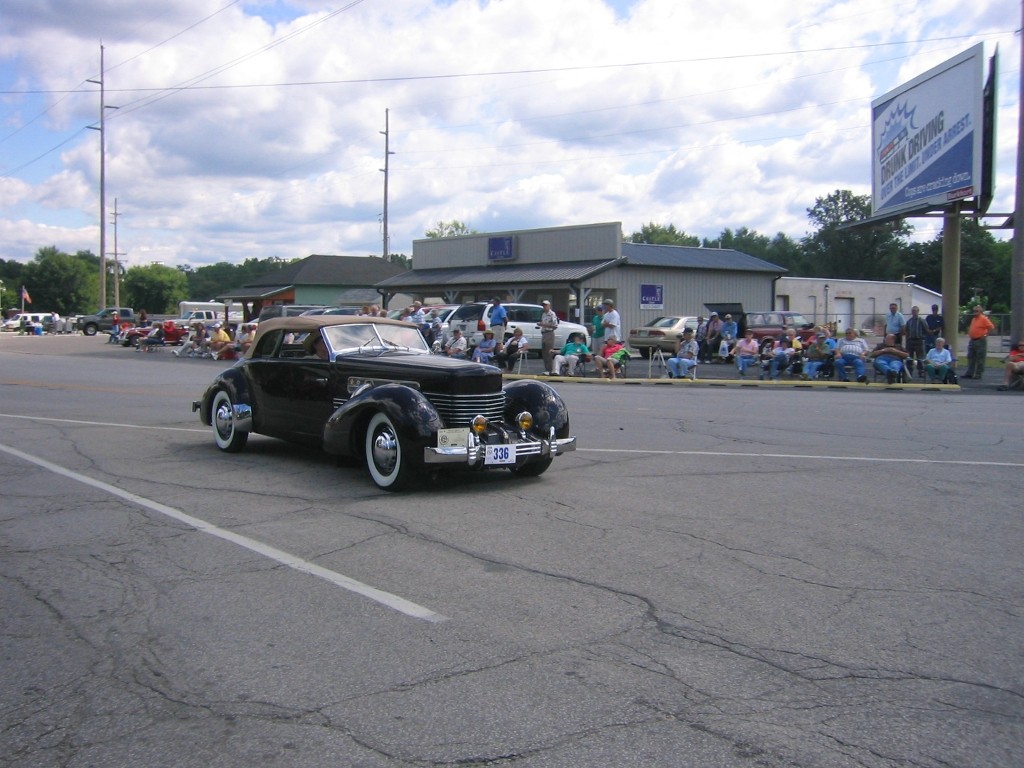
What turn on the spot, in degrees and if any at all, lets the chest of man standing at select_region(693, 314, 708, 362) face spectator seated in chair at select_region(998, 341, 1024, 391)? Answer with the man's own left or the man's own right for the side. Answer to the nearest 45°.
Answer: approximately 90° to the man's own left

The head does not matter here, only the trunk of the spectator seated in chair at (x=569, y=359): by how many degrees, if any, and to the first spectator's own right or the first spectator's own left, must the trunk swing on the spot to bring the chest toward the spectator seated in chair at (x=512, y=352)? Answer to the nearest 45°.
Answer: approximately 90° to the first spectator's own right

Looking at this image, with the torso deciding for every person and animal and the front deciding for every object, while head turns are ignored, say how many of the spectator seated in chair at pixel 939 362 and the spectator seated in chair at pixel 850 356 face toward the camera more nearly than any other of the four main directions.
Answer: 2

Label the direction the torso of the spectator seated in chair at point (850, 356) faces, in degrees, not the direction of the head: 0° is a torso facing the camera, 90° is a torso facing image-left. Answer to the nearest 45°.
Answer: approximately 0°

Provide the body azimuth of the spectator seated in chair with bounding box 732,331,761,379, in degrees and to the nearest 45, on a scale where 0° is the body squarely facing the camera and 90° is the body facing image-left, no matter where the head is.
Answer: approximately 45°

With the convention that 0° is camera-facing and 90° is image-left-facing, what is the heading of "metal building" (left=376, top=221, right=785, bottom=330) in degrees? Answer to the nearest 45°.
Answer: approximately 45°

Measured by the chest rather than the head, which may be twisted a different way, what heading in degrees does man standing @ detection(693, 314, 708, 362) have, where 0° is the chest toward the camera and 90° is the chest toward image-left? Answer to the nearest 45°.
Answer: approximately 45°

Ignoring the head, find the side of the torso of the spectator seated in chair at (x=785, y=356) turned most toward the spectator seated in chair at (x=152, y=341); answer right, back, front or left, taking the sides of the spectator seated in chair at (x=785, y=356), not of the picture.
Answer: right

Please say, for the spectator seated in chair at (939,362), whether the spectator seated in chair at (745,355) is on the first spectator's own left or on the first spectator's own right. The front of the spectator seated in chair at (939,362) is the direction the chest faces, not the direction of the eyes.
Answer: on the first spectator's own right
